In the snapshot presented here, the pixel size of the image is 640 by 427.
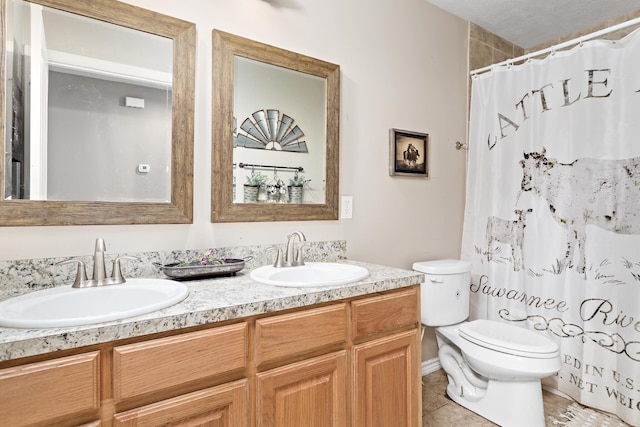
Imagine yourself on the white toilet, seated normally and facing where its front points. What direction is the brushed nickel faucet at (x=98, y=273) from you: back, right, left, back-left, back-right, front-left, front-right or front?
right

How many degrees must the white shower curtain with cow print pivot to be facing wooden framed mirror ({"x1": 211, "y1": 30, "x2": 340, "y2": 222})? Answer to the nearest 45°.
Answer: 0° — it already faces it

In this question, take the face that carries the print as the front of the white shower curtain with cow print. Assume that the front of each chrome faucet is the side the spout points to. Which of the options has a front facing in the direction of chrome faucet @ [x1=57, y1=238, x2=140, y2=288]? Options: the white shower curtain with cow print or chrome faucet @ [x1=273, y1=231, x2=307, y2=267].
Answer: the white shower curtain with cow print

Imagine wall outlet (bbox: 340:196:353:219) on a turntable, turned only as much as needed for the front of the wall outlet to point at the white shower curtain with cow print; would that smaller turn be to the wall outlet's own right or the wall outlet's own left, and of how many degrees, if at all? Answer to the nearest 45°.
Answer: approximately 45° to the wall outlet's own left

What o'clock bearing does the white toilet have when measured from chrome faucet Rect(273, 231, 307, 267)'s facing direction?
The white toilet is roughly at 10 o'clock from the chrome faucet.

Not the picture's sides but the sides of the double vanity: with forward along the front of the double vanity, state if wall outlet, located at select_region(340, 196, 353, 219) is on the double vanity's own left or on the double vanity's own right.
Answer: on the double vanity's own left

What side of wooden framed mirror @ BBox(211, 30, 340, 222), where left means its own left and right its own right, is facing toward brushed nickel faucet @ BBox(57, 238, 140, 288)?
right

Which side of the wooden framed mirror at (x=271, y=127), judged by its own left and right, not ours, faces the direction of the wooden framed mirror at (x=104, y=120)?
right

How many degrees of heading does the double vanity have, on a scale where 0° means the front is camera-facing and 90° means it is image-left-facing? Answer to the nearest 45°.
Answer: approximately 315°

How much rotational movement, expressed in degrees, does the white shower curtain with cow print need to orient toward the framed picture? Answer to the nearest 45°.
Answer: approximately 45° to its right

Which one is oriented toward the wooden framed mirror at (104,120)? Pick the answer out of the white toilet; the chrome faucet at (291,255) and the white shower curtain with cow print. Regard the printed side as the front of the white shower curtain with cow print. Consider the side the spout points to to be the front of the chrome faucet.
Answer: the white shower curtain with cow print

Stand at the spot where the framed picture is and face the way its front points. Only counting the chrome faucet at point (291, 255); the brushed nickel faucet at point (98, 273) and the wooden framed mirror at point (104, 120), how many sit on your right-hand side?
3

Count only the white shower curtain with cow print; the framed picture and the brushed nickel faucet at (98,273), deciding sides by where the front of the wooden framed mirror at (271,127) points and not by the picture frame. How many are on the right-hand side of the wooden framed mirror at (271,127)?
1
